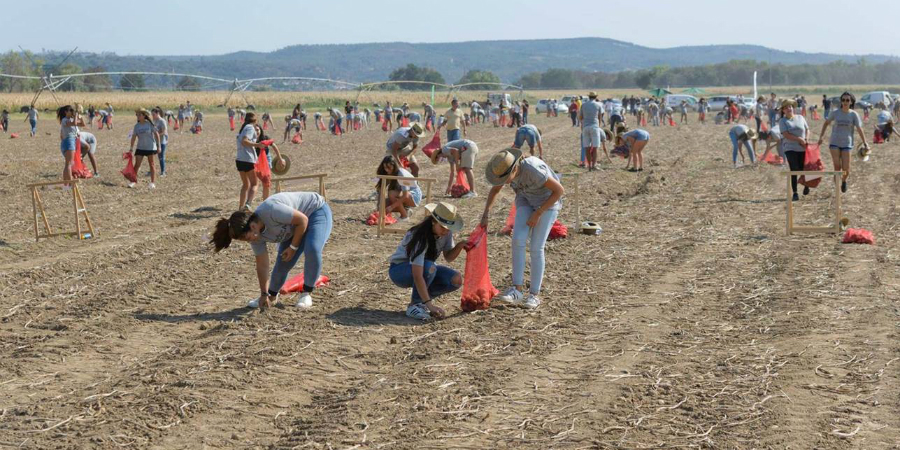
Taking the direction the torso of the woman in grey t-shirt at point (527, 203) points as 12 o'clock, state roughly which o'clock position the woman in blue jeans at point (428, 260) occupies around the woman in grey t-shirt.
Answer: The woman in blue jeans is roughly at 1 o'clock from the woman in grey t-shirt.

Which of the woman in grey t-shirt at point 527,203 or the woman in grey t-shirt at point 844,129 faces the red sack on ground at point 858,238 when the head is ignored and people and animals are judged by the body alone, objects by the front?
the woman in grey t-shirt at point 844,129

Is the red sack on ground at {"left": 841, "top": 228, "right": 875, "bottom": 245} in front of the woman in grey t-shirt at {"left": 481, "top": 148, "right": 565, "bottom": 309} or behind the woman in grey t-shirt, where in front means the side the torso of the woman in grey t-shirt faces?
behind

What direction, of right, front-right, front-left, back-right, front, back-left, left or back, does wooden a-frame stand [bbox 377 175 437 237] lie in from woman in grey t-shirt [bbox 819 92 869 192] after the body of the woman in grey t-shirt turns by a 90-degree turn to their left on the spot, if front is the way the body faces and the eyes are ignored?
back-right

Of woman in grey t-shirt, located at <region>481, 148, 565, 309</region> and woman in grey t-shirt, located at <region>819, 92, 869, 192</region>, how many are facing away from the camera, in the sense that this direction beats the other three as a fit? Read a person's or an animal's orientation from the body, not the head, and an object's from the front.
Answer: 0

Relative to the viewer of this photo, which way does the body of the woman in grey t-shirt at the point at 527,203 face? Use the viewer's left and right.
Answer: facing the viewer and to the left of the viewer

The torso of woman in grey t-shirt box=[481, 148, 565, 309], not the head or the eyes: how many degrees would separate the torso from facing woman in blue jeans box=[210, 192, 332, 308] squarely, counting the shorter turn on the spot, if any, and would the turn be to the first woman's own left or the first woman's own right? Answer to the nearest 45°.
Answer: approximately 45° to the first woman's own right

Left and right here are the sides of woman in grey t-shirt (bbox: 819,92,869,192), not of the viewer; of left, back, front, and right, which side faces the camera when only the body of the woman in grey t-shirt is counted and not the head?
front

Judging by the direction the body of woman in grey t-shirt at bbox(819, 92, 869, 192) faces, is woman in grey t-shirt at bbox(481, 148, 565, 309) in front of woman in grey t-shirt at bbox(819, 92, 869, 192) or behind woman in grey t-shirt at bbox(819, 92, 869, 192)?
in front

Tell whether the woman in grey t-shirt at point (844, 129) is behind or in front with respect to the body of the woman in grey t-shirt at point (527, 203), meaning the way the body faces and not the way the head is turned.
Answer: behind

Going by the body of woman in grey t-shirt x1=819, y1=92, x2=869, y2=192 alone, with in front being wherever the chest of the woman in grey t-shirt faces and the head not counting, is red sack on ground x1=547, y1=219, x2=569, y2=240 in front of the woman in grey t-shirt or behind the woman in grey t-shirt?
in front

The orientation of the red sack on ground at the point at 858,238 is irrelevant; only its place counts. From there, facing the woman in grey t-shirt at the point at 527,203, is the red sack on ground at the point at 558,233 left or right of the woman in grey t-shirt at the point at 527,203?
right

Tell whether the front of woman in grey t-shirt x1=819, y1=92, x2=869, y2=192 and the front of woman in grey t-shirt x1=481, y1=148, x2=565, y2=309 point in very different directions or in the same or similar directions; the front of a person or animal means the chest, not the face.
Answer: same or similar directions

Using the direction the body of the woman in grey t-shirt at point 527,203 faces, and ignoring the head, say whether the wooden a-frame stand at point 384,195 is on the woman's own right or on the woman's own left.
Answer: on the woman's own right

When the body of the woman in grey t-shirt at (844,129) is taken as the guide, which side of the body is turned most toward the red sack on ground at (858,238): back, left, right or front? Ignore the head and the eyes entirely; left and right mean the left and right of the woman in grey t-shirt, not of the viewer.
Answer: front
